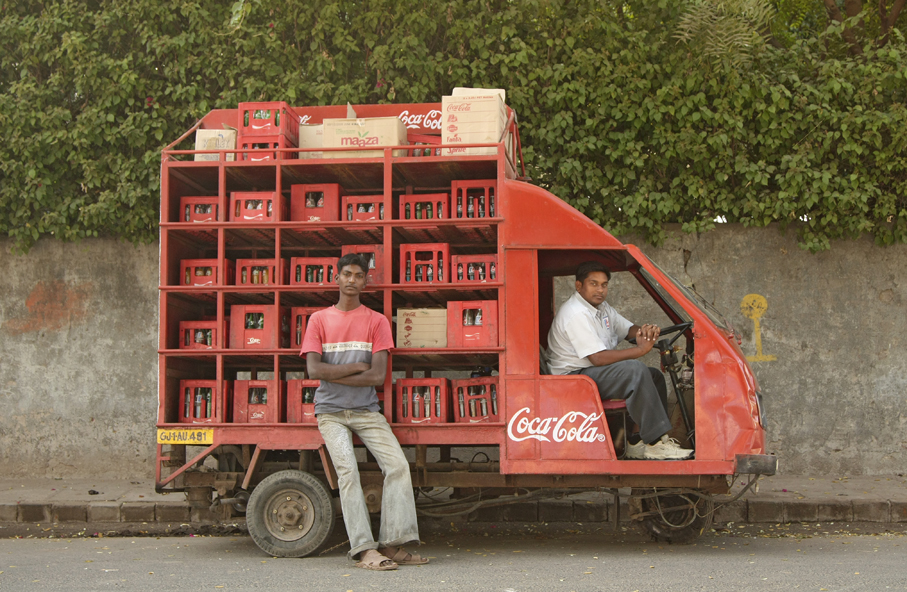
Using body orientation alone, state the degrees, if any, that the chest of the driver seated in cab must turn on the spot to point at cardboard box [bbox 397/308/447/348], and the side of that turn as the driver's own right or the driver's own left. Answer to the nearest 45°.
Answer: approximately 180°

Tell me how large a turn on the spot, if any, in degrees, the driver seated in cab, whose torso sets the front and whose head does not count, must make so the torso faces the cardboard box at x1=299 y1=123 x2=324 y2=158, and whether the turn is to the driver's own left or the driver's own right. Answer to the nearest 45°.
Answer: approximately 180°

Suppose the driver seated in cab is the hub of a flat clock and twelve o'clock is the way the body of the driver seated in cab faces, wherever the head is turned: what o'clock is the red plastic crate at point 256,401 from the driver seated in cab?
The red plastic crate is roughly at 6 o'clock from the driver seated in cab.

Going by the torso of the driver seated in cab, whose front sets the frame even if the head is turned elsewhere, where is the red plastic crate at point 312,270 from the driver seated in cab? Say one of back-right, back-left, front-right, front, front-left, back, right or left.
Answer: back

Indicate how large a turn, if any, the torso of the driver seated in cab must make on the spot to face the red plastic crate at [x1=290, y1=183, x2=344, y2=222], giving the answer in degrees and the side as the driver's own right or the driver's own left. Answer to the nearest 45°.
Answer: approximately 180°

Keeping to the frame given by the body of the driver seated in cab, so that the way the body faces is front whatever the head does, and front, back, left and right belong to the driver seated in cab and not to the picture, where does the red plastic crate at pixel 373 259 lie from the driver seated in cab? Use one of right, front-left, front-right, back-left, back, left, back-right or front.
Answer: back

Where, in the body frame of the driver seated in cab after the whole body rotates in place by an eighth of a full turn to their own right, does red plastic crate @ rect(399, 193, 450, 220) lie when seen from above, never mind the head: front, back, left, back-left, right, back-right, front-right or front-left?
back-right

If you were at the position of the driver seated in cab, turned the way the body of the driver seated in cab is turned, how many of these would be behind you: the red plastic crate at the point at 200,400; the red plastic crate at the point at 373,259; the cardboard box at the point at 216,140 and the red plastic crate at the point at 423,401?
4

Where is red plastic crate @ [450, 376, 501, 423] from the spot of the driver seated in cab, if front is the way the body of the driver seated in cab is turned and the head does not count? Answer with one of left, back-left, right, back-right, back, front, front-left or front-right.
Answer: back

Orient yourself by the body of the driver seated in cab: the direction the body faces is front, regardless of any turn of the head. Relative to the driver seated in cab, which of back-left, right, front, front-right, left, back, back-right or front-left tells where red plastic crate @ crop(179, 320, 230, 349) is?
back

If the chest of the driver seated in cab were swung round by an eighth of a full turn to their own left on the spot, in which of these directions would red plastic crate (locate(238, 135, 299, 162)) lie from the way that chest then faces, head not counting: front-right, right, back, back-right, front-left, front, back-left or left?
back-left

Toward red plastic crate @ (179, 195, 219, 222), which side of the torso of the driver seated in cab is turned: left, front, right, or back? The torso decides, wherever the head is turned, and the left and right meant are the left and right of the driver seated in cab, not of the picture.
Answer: back

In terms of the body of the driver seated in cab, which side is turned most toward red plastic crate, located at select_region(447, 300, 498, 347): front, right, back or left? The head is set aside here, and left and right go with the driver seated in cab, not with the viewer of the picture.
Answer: back

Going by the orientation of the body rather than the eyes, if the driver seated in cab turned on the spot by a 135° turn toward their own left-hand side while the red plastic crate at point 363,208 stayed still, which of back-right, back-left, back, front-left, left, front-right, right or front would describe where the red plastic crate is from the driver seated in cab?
front-left

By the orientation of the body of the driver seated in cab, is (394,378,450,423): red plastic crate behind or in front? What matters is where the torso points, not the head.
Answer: behind

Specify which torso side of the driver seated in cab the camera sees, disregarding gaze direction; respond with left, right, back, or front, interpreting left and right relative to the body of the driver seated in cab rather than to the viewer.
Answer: right
